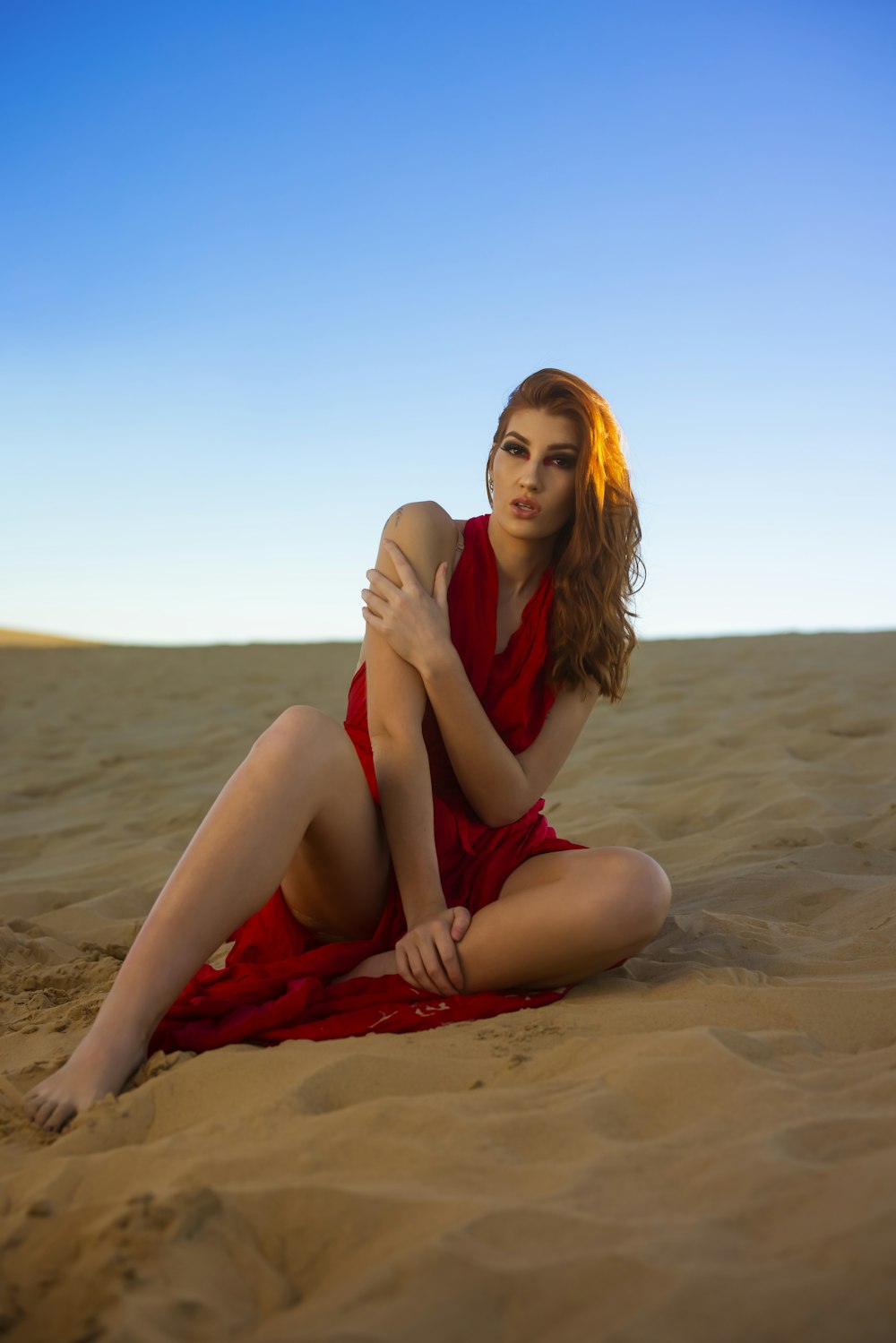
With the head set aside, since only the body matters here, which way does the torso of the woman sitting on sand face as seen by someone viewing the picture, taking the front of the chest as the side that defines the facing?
toward the camera
